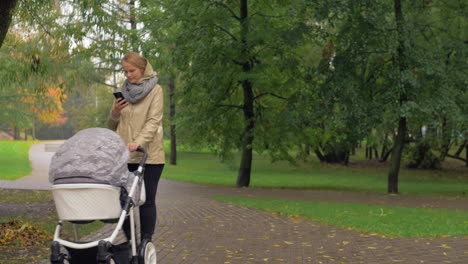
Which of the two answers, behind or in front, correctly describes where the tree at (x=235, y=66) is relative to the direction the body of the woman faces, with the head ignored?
behind

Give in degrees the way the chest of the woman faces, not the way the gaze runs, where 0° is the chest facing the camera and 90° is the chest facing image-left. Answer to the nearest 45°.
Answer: approximately 45°
